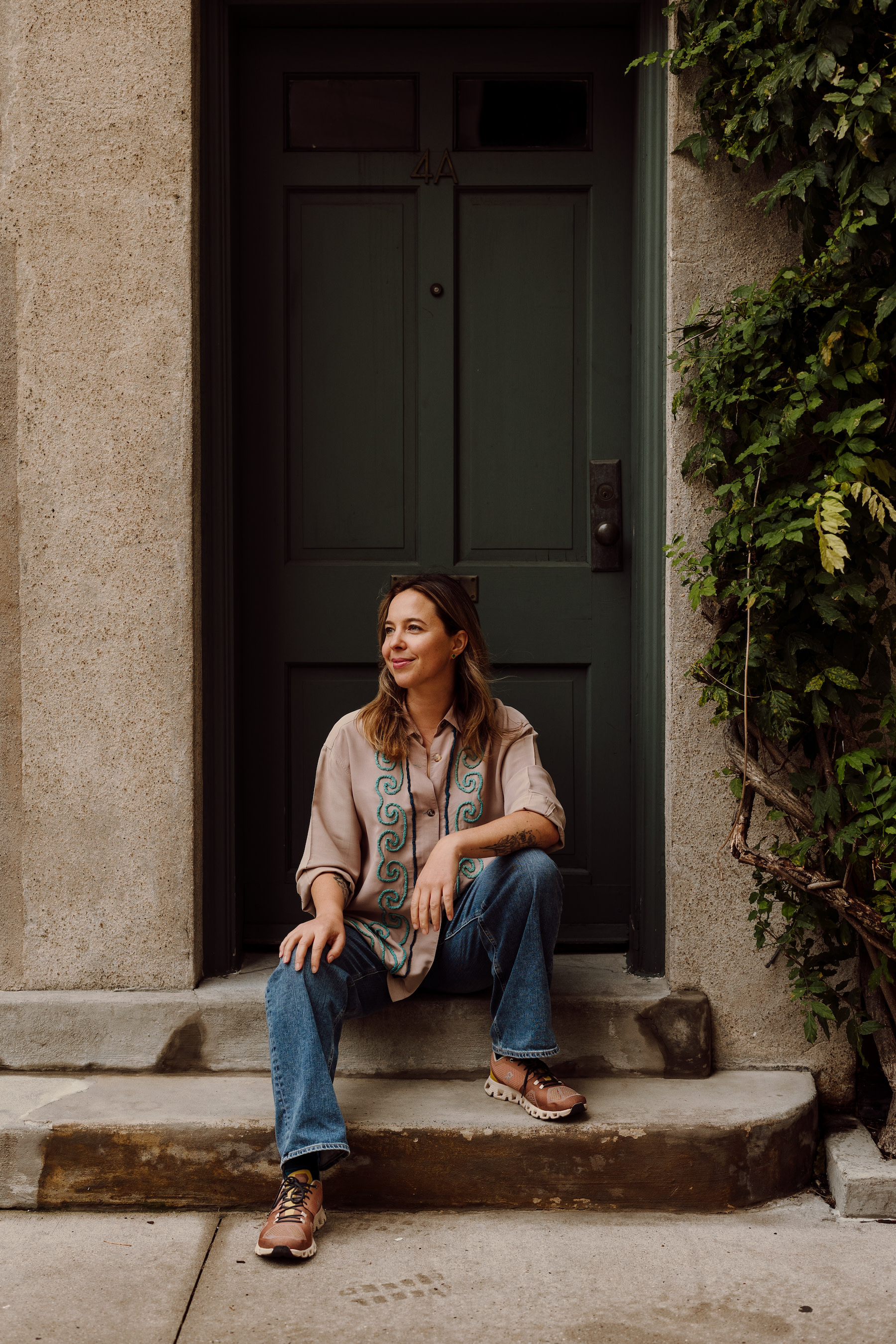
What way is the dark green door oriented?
toward the camera

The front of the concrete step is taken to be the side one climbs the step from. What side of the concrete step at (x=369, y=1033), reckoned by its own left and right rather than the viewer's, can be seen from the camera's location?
front

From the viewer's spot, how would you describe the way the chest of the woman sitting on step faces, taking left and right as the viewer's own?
facing the viewer

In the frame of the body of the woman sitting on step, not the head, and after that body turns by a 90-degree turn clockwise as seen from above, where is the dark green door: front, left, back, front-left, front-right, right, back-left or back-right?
right

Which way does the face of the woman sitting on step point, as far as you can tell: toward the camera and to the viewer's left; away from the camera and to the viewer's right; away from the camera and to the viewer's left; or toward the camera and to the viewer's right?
toward the camera and to the viewer's left

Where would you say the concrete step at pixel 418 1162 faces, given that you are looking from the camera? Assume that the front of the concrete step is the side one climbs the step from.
facing the viewer

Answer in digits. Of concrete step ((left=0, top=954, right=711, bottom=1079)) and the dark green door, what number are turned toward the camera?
2
